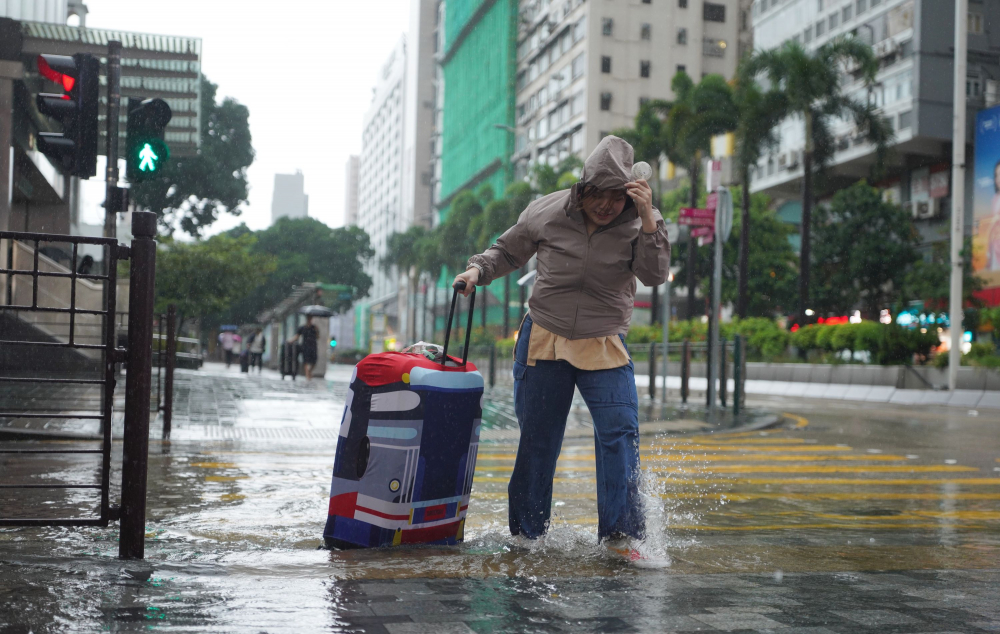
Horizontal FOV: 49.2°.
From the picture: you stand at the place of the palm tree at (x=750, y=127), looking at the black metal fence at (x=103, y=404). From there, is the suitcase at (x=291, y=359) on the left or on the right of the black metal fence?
right

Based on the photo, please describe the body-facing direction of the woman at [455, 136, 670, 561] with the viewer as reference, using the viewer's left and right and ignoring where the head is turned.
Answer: facing the viewer

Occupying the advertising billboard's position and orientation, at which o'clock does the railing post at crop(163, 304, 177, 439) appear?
The railing post is roughly at 1 o'clock from the advertising billboard.

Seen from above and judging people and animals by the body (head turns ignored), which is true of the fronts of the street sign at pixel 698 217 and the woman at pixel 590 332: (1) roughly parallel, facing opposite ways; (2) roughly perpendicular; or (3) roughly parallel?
roughly parallel

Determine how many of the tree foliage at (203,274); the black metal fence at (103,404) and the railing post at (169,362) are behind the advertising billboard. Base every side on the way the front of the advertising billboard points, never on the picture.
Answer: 0

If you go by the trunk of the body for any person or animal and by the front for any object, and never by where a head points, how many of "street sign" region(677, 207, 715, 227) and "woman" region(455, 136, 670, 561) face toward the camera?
2

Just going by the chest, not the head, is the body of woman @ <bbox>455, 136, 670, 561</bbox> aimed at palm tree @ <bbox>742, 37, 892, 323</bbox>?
no

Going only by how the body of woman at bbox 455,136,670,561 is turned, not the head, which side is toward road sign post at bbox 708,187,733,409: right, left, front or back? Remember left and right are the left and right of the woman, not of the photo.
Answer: back

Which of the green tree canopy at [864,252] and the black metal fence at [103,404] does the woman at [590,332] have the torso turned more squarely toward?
the black metal fence

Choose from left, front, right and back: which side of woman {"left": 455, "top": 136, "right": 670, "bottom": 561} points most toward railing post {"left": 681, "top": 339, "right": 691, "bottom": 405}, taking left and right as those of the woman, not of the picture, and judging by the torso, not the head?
back

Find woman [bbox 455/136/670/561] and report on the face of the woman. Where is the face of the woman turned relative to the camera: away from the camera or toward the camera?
toward the camera

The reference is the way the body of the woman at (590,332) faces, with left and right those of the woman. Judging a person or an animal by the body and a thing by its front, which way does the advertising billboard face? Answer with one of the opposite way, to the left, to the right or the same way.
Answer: to the right

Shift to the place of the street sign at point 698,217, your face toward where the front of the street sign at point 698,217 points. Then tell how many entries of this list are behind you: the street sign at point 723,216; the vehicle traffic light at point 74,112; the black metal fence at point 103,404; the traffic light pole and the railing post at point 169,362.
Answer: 0

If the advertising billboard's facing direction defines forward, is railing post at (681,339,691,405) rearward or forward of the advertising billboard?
forward

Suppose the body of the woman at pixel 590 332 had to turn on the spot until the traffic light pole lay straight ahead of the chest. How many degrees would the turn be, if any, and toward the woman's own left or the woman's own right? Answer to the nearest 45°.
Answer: approximately 135° to the woman's own right

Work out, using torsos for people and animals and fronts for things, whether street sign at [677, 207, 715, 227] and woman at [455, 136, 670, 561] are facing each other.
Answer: no

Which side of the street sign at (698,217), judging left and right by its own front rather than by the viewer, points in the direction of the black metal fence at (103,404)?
front

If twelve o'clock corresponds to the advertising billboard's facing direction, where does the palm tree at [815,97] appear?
The palm tree is roughly at 11 o'clock from the advertising billboard.
